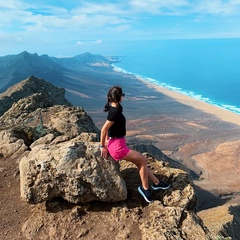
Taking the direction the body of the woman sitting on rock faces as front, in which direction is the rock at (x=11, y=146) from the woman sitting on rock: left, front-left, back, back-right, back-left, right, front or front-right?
back-left

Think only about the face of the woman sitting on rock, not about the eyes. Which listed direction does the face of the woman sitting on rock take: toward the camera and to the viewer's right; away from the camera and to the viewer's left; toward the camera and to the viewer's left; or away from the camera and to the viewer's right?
away from the camera and to the viewer's right

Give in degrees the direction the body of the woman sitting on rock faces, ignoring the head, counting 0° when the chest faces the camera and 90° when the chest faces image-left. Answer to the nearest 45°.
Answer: approximately 270°
